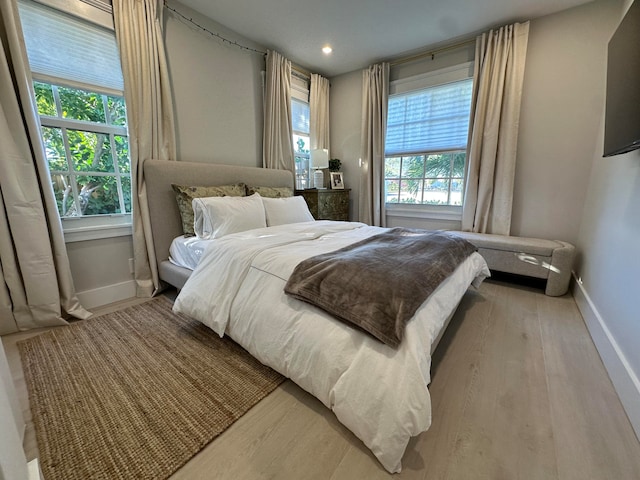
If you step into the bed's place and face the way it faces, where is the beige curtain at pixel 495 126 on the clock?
The beige curtain is roughly at 9 o'clock from the bed.

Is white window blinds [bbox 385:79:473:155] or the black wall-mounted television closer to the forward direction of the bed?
the black wall-mounted television

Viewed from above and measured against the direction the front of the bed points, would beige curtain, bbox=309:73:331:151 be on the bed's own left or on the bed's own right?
on the bed's own left

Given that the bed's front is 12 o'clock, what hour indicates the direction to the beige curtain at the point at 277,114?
The beige curtain is roughly at 7 o'clock from the bed.

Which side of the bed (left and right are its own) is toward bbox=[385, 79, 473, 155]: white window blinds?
left

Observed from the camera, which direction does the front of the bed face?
facing the viewer and to the right of the viewer

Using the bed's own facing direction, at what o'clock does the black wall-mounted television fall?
The black wall-mounted television is roughly at 10 o'clock from the bed.

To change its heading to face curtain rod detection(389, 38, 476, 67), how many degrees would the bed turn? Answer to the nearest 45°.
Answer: approximately 90° to its left
